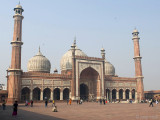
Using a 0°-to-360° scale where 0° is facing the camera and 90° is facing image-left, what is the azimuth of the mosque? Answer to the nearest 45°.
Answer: approximately 315°

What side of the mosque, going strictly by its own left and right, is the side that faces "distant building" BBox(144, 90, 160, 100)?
left
